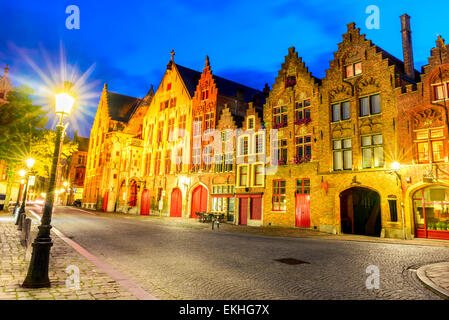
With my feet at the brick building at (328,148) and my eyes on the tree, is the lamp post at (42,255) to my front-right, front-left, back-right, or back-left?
front-left

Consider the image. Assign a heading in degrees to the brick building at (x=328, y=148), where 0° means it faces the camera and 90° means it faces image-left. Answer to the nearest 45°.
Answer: approximately 45°

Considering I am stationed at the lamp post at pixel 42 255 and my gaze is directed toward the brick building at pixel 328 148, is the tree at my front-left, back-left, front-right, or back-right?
front-left
